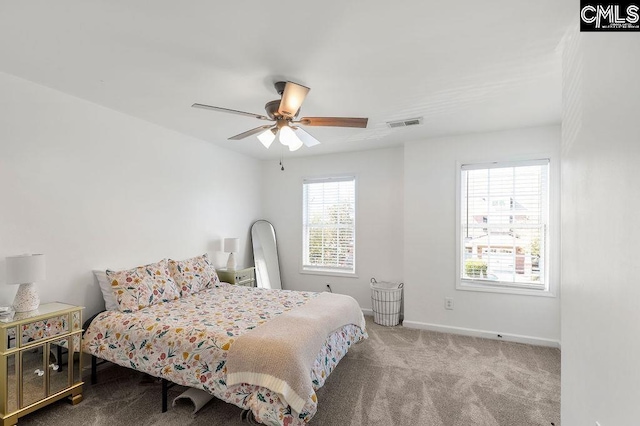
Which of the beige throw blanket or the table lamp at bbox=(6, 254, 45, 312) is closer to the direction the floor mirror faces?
the beige throw blanket

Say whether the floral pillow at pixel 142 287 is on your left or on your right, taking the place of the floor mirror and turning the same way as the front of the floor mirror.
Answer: on your right

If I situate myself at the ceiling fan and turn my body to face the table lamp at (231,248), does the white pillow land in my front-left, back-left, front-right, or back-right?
front-left

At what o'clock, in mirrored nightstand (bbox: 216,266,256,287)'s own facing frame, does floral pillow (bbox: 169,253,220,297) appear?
The floral pillow is roughly at 3 o'clock from the mirrored nightstand.

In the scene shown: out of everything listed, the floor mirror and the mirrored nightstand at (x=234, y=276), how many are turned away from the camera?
0

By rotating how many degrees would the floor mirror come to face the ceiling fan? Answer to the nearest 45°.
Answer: approximately 45° to its right

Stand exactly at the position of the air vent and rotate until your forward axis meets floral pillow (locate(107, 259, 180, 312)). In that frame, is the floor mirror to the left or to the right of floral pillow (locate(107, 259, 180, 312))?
right

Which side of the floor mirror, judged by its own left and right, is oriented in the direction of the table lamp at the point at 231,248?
right

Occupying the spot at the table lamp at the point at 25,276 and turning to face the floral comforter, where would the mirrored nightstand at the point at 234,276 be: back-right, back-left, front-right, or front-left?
front-left

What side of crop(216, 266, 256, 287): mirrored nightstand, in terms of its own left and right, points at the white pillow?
right

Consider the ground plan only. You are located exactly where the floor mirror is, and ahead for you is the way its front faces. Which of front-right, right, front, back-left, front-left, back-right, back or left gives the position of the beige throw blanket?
front-right

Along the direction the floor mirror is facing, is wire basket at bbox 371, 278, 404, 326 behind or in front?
in front

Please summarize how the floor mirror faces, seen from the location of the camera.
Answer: facing the viewer and to the right of the viewer

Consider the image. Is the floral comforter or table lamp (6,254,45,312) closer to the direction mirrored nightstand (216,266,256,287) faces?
the floral comforter

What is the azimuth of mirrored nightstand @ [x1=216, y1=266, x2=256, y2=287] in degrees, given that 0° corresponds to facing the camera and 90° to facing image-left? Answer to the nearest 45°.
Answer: approximately 315°

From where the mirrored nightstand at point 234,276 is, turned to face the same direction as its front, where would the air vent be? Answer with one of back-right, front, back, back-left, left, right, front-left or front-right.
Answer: front

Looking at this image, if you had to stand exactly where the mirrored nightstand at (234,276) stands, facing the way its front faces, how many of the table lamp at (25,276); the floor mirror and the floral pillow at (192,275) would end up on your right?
2
